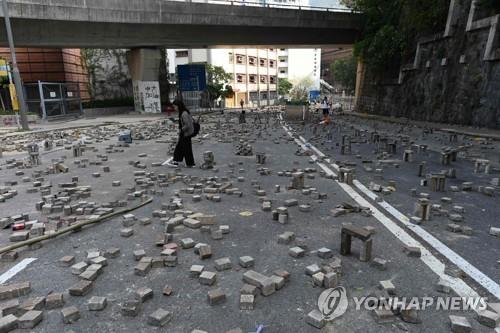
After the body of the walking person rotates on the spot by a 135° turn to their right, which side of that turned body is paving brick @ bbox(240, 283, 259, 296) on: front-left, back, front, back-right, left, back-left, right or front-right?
back-right

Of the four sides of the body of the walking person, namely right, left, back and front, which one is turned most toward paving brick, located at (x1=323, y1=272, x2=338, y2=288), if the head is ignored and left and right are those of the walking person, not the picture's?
left

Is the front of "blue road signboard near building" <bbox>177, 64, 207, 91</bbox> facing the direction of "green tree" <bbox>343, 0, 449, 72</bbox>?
no

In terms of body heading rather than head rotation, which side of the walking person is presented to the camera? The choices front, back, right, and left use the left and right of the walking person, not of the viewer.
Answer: left

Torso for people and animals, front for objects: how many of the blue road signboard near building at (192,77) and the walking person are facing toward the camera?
1

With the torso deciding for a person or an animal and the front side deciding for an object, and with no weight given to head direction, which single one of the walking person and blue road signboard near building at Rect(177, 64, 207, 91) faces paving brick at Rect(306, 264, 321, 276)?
the blue road signboard near building

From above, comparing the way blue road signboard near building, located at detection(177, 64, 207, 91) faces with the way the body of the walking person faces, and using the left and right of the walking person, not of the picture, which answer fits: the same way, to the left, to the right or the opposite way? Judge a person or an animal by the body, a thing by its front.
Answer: to the left

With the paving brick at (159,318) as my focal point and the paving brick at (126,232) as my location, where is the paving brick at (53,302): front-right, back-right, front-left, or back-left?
front-right

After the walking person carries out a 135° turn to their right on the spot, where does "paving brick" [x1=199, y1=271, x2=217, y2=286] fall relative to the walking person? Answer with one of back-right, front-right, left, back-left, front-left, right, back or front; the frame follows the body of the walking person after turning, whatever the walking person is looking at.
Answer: back-right

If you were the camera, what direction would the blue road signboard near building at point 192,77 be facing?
facing the viewer

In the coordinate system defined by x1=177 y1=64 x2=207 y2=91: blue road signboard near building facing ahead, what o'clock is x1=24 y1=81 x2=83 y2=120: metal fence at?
The metal fence is roughly at 2 o'clock from the blue road signboard near building.

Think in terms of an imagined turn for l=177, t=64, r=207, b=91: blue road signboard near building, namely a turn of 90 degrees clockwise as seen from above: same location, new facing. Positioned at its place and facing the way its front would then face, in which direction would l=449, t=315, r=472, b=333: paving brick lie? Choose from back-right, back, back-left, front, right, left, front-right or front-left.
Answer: left

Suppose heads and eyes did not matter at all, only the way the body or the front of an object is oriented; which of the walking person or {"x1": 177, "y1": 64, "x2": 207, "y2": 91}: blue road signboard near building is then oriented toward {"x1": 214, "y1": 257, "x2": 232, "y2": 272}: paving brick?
the blue road signboard near building

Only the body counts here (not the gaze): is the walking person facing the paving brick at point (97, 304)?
no

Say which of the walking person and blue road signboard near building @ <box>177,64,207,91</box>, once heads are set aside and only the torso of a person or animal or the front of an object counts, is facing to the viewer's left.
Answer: the walking person

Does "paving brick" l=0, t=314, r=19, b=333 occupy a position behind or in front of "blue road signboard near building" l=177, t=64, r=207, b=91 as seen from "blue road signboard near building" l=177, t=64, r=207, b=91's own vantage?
in front

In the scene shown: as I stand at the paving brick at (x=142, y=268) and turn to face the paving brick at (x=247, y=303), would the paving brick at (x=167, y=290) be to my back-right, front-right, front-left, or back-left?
front-right

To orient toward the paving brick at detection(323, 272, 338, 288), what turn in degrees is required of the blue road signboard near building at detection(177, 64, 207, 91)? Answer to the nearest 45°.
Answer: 0° — it already faces it

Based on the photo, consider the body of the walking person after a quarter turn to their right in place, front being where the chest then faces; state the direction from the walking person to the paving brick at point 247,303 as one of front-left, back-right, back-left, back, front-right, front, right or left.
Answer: back

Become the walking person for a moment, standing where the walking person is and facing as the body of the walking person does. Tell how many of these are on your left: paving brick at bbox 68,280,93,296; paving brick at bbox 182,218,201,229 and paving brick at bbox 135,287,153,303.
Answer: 3

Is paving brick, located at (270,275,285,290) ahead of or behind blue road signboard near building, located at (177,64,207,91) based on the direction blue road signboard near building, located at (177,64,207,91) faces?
ahead

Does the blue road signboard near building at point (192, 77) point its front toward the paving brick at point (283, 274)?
yes

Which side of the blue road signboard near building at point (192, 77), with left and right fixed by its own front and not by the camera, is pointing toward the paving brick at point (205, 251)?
front
